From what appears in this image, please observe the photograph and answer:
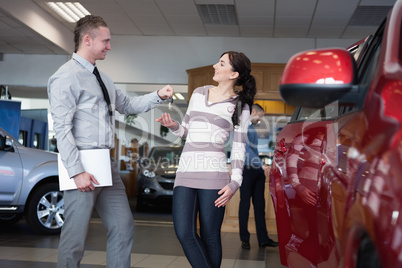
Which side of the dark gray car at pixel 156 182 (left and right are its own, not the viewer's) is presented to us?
front

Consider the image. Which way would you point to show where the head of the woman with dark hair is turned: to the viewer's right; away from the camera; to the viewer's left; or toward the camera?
to the viewer's left

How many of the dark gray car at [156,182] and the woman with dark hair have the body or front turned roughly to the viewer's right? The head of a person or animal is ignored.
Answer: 0

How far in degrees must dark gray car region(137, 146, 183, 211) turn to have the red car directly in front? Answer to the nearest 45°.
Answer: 0° — it already faces it

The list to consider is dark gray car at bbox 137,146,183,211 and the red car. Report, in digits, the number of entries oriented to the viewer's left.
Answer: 0

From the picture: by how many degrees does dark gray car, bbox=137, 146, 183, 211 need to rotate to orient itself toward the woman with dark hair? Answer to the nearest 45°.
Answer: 0° — it already faces them

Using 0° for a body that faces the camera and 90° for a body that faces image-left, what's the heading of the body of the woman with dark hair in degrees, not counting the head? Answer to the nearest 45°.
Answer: approximately 45°

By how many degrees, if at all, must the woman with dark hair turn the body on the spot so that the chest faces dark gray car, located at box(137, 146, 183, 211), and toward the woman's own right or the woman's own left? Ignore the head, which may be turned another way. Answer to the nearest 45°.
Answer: approximately 135° to the woman's own right

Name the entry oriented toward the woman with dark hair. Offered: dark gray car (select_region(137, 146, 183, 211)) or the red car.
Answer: the dark gray car

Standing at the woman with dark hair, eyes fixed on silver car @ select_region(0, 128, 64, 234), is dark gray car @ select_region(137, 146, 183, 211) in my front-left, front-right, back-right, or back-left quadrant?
front-right
